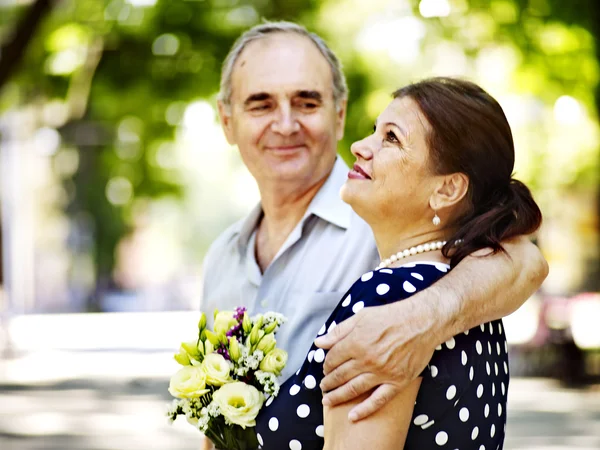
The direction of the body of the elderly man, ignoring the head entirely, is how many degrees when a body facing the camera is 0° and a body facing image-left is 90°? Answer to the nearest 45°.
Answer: approximately 45°

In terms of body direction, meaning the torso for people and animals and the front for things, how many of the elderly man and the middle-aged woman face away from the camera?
0

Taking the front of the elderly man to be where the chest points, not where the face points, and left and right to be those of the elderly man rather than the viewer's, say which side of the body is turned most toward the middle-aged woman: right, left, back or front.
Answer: left

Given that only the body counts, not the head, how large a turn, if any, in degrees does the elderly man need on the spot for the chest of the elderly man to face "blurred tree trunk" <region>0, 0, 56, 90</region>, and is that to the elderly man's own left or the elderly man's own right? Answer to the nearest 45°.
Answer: approximately 90° to the elderly man's own right

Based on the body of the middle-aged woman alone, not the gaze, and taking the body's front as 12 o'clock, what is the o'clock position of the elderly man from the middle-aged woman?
The elderly man is roughly at 2 o'clock from the middle-aged woman.

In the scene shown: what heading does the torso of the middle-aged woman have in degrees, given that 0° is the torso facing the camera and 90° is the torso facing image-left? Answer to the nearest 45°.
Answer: approximately 90°

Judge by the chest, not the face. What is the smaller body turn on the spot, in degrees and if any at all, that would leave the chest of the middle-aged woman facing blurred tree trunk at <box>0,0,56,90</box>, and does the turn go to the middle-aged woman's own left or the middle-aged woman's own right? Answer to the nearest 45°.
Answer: approximately 45° to the middle-aged woman's own right

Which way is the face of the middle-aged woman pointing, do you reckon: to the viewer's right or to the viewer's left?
to the viewer's left
